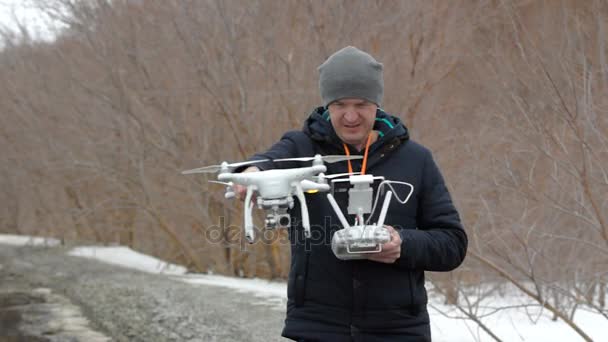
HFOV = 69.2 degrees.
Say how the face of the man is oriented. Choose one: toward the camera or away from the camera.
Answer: toward the camera

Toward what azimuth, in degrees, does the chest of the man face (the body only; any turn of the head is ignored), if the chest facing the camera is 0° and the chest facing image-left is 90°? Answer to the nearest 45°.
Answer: approximately 0°
